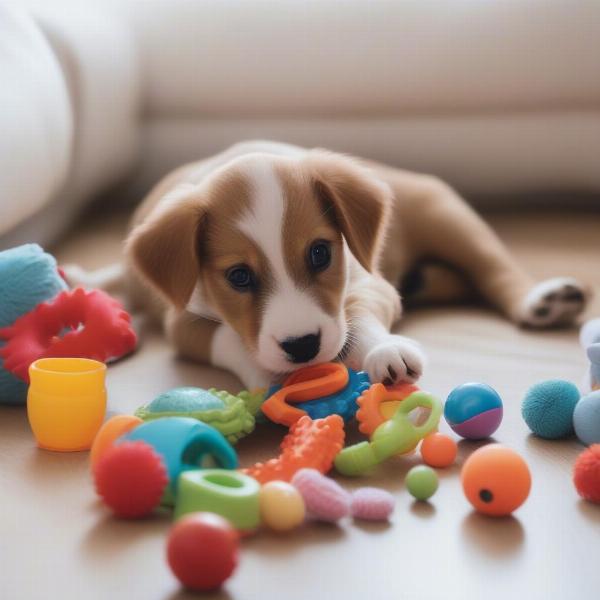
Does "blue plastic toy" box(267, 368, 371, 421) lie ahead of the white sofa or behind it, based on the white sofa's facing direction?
ahead

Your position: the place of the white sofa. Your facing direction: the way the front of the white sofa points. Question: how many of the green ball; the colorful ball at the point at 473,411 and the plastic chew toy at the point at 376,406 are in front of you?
3

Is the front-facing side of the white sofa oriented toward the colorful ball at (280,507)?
yes

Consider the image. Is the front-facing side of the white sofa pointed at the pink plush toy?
yes

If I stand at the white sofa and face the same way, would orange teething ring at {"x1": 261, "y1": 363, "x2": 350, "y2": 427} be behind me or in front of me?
in front

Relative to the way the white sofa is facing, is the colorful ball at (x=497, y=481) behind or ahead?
ahead

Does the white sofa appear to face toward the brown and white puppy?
yes

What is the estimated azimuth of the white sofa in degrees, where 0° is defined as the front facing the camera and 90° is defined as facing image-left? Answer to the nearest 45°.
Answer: approximately 0°

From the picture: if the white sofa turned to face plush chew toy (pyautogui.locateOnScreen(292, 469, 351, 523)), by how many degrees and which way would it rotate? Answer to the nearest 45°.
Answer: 0° — it already faces it
